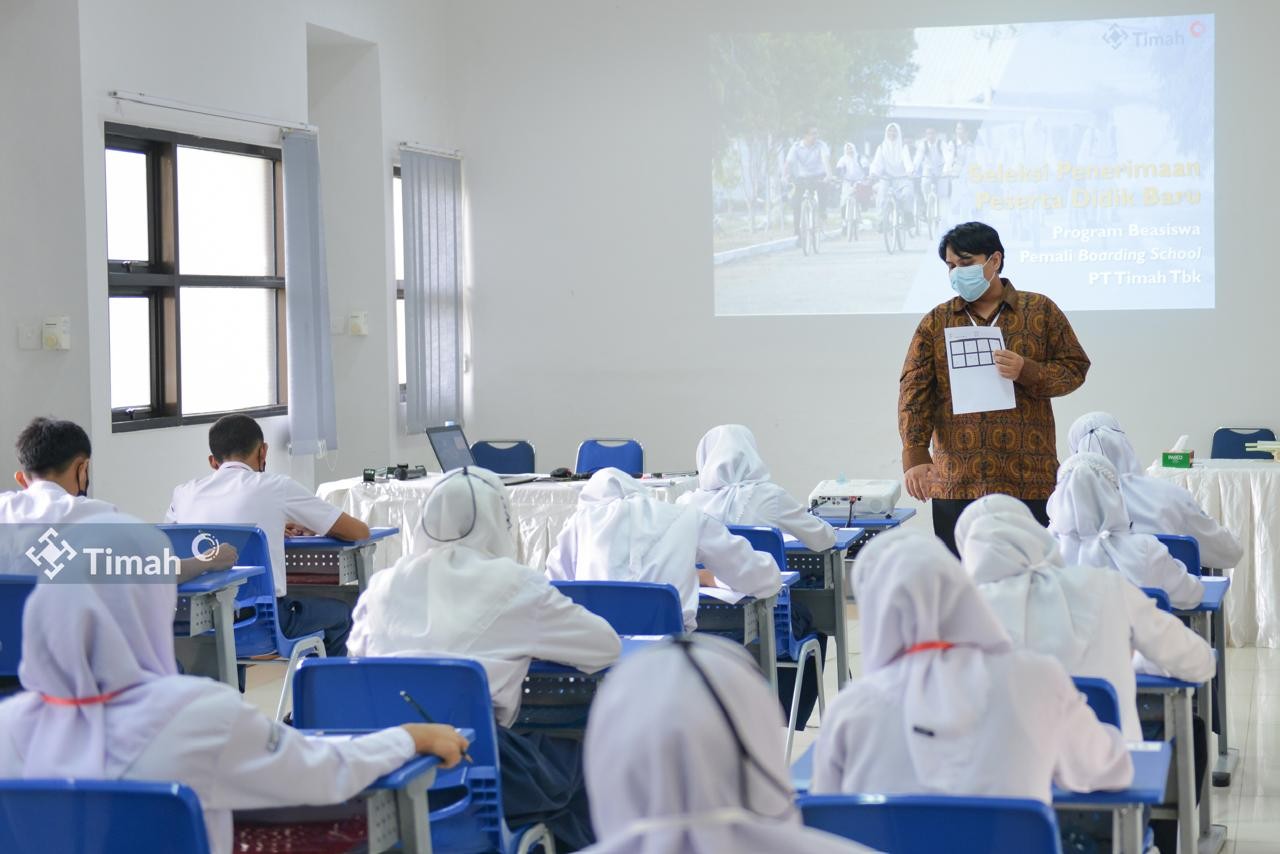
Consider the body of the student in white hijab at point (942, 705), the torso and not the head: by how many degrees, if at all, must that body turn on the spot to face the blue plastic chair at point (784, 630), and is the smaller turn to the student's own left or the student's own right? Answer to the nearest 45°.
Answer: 0° — they already face it

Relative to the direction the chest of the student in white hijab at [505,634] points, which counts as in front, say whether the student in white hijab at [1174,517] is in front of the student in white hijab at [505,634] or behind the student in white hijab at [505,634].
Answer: in front

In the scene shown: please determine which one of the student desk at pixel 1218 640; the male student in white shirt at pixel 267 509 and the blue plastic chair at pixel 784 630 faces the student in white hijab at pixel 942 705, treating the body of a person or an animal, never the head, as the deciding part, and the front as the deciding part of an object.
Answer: the student desk

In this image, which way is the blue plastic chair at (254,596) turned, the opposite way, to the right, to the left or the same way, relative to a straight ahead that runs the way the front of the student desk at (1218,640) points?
the opposite way

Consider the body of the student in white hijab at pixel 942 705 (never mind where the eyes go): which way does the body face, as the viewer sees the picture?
away from the camera

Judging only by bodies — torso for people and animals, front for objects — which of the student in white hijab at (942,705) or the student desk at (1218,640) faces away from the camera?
the student in white hijab

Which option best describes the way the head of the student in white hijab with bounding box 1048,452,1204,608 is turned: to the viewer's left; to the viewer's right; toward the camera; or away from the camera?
away from the camera

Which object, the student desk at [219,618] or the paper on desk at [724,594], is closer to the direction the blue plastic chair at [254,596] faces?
the paper on desk

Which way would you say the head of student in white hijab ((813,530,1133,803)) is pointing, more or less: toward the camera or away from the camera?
away from the camera

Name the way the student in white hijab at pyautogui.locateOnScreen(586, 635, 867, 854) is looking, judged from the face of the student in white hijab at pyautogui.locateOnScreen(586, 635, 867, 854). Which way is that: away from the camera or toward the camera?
away from the camera

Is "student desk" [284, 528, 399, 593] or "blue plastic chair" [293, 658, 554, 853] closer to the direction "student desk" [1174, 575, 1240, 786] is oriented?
the blue plastic chair

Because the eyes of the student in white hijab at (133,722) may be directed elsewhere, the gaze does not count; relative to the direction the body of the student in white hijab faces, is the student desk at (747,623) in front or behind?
in front
